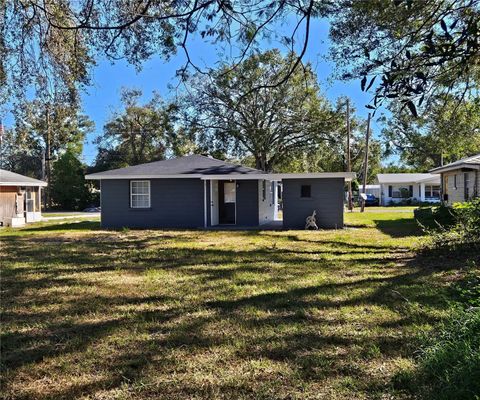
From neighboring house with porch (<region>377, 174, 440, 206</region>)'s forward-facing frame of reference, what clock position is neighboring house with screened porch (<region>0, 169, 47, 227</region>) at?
neighboring house with screened porch (<region>0, 169, 47, 227</region>) is roughly at 1 o'clock from neighboring house with porch (<region>377, 174, 440, 206</region>).

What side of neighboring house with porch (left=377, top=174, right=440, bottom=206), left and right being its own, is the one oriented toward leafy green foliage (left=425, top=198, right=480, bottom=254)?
front

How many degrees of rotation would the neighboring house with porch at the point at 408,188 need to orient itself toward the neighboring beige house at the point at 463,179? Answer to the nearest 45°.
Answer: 0° — it already faces it

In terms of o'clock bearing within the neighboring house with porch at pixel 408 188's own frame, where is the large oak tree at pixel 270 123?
The large oak tree is roughly at 1 o'clock from the neighboring house with porch.

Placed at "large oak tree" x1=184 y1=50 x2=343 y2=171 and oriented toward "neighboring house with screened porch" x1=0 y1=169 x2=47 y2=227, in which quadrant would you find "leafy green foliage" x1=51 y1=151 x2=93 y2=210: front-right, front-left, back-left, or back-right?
front-right

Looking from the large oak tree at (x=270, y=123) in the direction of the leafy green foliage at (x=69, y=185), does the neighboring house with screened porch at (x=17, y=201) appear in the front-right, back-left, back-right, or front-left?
front-left

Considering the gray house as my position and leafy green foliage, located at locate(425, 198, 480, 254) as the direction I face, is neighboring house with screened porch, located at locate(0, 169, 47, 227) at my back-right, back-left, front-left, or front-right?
back-right

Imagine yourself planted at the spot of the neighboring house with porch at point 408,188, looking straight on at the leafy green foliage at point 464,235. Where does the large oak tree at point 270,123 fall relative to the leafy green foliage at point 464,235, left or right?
right

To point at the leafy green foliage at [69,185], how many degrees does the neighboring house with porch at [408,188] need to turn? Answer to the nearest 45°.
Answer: approximately 45° to its right

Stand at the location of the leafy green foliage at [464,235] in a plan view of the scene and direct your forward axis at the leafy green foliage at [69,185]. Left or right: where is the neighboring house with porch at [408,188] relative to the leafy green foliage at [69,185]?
right

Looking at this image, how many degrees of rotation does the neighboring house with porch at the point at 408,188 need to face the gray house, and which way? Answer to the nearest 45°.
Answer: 0° — it already faces it

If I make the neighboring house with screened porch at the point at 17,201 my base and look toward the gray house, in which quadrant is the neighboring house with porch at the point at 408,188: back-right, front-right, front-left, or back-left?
front-left

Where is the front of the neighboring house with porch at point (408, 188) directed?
toward the camera

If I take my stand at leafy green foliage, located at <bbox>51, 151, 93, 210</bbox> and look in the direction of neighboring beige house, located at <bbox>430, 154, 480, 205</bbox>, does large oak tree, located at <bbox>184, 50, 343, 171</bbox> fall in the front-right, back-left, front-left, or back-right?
front-left

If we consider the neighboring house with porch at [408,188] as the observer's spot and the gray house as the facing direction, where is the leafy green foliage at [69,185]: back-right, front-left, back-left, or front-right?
front-right
